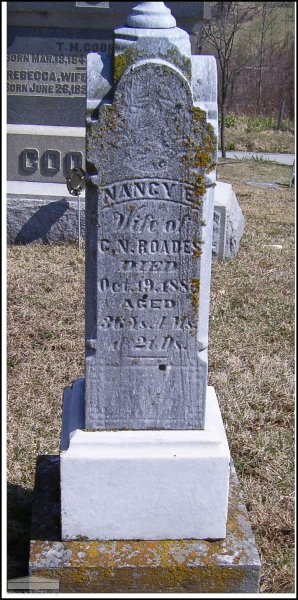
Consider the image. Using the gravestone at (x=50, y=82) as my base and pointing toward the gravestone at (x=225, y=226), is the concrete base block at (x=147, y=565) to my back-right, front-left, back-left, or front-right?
front-right

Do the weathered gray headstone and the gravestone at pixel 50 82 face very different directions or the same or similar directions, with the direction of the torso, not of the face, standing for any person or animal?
same or similar directions

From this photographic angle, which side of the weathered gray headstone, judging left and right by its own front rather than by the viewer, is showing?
front

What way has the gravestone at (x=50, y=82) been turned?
toward the camera

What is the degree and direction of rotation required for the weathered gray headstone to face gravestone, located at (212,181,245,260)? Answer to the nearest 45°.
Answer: approximately 180°

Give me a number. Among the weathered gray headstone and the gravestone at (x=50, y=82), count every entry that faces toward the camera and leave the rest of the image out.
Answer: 2

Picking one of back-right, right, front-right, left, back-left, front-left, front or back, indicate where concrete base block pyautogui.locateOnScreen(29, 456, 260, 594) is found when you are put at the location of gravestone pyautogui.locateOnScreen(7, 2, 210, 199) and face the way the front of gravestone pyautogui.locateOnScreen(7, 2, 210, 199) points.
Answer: front

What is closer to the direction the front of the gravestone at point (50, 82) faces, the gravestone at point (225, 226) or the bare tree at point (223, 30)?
the gravestone

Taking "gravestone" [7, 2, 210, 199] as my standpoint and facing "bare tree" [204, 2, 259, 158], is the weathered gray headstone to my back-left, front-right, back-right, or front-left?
back-right

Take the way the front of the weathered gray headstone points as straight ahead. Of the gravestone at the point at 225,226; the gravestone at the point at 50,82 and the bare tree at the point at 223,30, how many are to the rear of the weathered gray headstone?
3

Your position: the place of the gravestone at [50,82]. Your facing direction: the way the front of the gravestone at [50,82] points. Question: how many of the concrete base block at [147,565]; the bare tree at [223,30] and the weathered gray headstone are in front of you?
2

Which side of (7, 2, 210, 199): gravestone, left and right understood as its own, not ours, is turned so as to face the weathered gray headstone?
front

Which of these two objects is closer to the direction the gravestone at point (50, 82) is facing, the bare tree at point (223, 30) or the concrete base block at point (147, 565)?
the concrete base block

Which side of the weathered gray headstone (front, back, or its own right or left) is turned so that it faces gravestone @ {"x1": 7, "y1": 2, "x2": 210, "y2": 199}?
back

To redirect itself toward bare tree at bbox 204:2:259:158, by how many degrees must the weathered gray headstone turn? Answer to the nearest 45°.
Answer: approximately 180°
